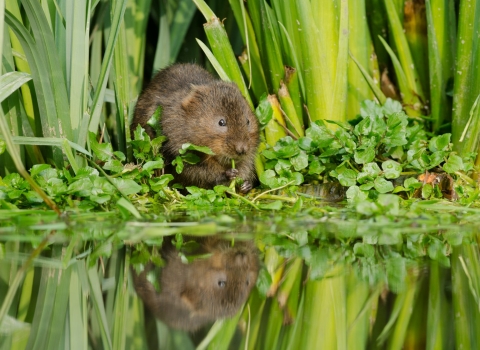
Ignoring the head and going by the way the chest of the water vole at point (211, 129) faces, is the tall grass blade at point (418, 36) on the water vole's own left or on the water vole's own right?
on the water vole's own left

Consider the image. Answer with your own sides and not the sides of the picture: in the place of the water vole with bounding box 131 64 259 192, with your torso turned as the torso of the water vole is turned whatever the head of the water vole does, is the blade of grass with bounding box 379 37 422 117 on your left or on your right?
on your left

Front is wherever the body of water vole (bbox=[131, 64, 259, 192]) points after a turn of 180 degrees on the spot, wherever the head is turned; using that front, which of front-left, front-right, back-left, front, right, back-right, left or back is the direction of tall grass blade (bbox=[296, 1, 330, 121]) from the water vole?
back-right

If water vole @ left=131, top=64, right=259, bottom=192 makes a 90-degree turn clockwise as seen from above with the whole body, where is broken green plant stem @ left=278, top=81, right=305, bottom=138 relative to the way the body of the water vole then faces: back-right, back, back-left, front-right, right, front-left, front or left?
back-left

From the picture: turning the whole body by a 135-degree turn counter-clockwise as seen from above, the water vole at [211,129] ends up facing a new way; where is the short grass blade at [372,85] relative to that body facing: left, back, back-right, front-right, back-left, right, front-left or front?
right

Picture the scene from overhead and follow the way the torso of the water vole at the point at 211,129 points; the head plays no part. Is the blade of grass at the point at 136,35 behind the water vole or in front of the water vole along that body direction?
behind

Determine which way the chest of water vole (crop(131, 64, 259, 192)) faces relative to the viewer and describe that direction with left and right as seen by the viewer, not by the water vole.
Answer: facing the viewer and to the right of the viewer

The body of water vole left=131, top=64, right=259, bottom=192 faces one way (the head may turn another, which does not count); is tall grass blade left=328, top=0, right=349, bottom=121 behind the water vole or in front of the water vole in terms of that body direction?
in front

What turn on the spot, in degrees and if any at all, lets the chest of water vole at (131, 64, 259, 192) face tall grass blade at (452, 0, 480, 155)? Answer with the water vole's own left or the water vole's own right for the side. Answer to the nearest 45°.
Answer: approximately 45° to the water vole's own left
